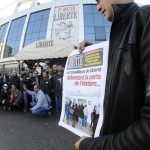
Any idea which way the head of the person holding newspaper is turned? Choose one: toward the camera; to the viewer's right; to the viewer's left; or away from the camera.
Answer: to the viewer's left

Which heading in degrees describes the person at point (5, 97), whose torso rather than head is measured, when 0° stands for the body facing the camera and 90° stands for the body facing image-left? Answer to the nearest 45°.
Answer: approximately 0°

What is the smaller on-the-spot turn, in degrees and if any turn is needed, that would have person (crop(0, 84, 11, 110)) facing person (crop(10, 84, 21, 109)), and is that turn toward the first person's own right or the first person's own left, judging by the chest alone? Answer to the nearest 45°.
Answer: approximately 45° to the first person's own left

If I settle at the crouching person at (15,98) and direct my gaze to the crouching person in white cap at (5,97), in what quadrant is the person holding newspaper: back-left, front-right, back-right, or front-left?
back-left
